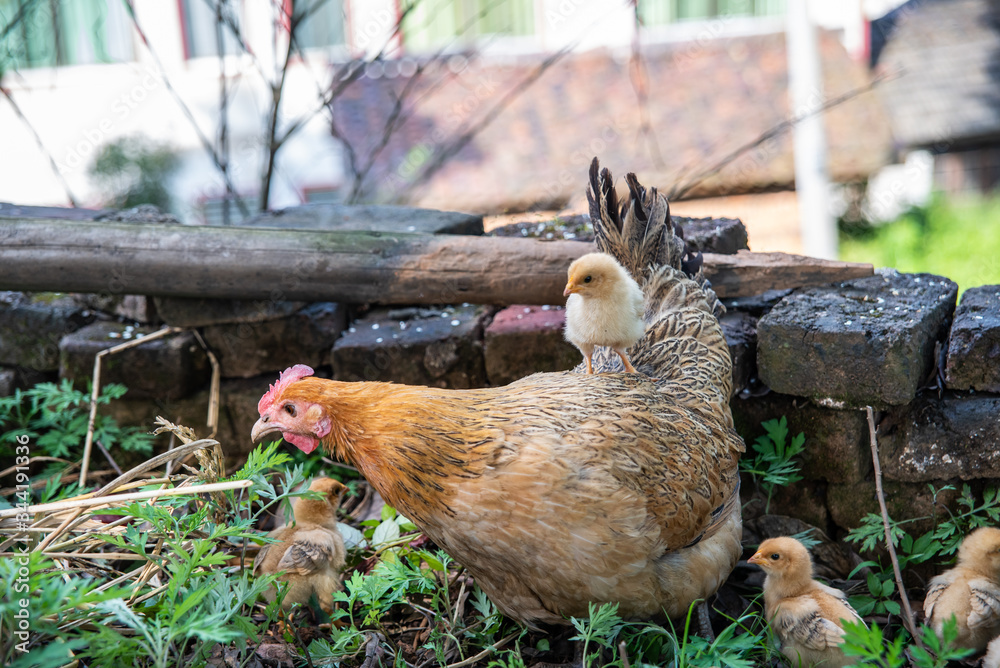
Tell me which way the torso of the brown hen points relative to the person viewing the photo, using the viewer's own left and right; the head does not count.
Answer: facing to the left of the viewer

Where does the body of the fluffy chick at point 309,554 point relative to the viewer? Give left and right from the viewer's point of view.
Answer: facing away from the viewer and to the right of the viewer

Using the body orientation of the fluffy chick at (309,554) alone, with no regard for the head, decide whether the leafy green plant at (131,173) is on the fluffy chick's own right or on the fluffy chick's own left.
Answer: on the fluffy chick's own left

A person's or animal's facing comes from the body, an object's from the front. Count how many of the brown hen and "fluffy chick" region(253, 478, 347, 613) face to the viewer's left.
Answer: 1

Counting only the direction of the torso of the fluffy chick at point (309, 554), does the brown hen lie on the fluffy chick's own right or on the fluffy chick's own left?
on the fluffy chick's own right

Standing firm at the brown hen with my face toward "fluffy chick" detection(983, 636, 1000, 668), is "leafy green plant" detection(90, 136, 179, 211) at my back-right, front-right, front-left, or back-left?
back-left

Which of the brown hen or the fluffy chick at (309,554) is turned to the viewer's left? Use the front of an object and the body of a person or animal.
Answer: the brown hen

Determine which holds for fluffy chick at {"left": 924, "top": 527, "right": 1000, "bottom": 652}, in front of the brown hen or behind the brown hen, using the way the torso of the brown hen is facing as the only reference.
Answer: behind

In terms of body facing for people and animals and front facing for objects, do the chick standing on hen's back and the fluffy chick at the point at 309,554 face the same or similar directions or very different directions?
very different directions

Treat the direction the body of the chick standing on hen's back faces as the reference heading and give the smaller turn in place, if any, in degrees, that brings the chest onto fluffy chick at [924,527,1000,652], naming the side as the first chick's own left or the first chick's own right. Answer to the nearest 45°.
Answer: approximately 135° to the first chick's own left

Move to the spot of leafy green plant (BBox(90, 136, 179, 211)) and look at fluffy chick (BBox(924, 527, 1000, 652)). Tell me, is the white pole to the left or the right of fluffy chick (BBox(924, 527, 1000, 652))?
left

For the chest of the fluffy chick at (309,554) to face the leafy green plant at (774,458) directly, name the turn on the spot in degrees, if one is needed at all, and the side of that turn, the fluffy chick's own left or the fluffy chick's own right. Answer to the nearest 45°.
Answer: approximately 45° to the fluffy chick's own right

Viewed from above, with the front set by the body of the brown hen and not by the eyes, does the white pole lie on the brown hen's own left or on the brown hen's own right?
on the brown hen's own right

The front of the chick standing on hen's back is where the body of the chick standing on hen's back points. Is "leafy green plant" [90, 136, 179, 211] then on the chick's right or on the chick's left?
on the chick's right
